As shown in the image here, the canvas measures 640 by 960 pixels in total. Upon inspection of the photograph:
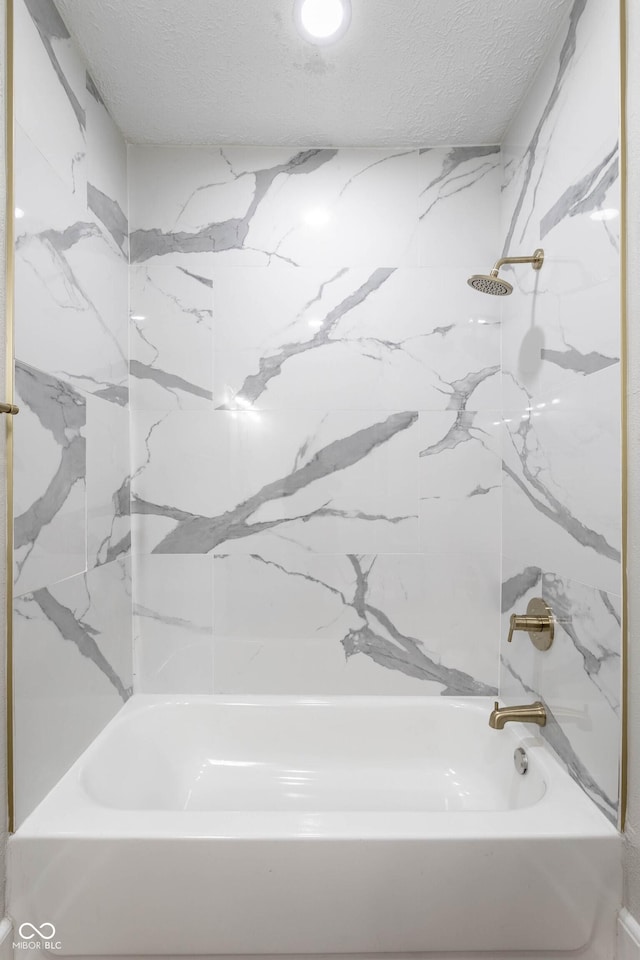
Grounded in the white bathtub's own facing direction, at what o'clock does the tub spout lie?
The tub spout is roughly at 8 o'clock from the white bathtub.

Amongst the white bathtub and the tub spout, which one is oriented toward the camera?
the white bathtub

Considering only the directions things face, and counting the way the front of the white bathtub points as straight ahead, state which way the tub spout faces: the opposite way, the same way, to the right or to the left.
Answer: to the right

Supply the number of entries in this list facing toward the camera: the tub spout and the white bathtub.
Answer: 1

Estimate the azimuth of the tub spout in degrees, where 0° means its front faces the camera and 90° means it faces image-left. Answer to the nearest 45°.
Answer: approximately 90°

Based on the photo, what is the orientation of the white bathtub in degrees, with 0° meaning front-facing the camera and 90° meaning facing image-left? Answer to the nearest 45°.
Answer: approximately 0°
